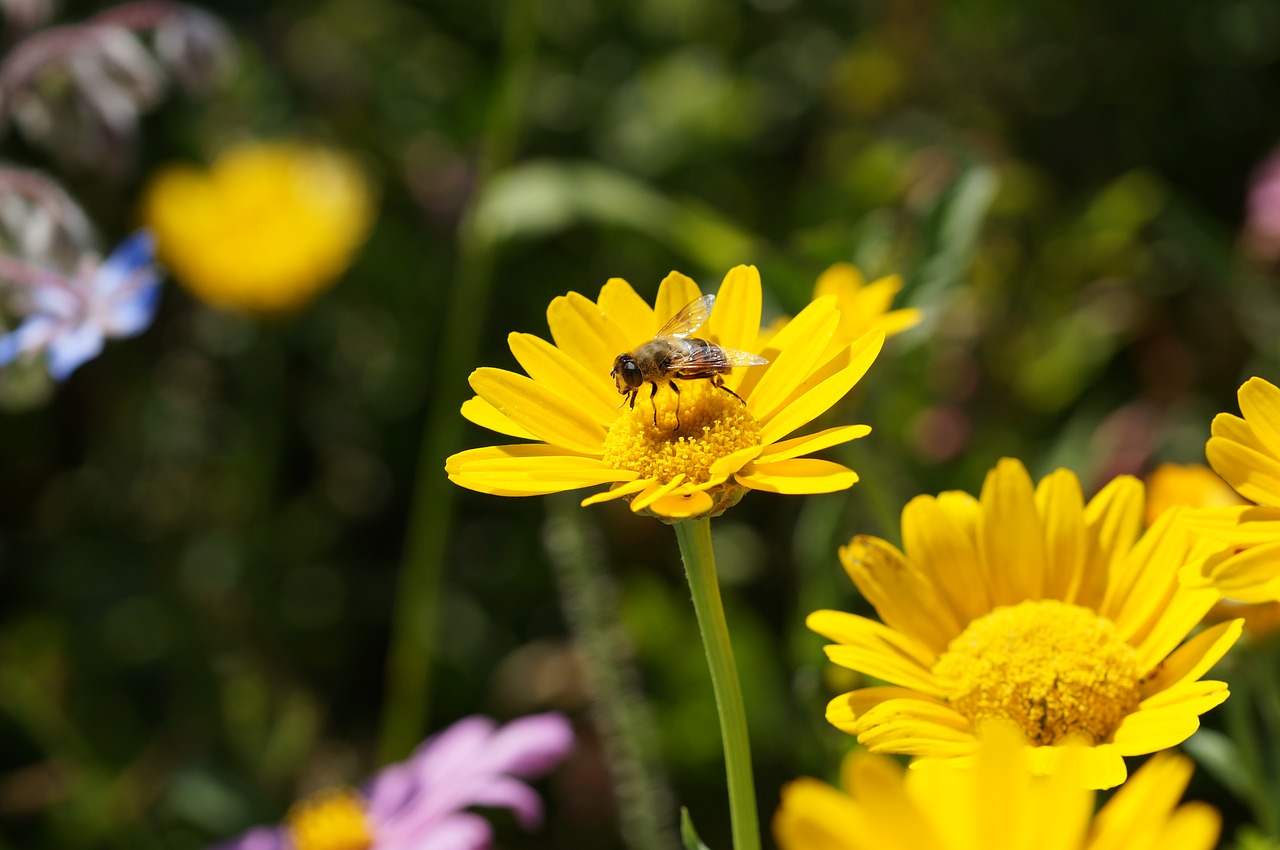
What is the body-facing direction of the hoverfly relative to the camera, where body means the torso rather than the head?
to the viewer's left
